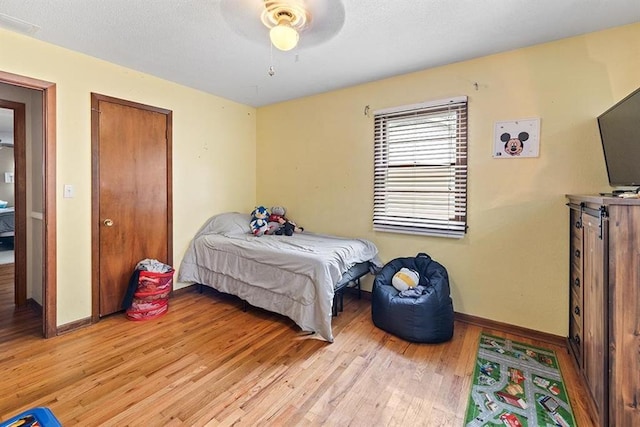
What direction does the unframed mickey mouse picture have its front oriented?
toward the camera

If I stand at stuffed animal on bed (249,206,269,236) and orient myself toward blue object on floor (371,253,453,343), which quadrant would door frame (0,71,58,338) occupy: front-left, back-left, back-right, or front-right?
back-right

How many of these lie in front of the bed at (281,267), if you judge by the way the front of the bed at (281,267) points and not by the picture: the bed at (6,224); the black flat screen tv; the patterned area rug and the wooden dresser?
3

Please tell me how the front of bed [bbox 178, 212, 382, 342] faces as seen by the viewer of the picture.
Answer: facing the viewer and to the right of the viewer

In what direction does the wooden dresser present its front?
to the viewer's left

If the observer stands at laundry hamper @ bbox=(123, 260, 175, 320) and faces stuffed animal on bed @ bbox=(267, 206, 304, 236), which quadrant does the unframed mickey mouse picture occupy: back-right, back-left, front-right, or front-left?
front-right

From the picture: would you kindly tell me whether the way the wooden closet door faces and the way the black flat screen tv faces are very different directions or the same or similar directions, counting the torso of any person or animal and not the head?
very different directions

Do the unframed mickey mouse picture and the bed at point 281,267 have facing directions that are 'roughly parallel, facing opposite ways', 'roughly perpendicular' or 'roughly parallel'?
roughly perpendicular

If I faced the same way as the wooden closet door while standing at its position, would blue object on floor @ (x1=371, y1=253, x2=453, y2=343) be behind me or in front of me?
in front

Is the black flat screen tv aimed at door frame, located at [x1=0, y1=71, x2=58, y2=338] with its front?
yes

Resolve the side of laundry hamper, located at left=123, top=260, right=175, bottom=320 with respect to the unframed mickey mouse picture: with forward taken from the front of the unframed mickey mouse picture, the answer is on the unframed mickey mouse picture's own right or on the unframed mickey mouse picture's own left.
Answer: on the unframed mickey mouse picture's own right

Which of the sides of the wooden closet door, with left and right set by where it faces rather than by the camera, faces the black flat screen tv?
front

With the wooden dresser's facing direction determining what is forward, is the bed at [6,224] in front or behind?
in front

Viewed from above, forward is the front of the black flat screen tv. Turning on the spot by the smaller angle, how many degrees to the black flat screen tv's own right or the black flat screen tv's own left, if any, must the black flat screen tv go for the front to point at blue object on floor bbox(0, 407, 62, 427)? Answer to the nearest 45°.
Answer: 0° — it already faces it

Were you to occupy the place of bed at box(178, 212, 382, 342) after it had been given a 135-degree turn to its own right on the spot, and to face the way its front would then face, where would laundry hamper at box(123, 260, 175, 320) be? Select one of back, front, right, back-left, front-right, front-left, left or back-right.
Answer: front

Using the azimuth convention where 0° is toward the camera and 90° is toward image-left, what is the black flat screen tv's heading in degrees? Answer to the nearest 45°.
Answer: approximately 45°
